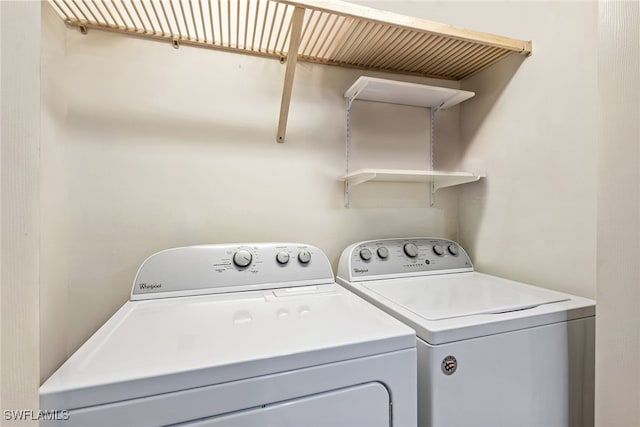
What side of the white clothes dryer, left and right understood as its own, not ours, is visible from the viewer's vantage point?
front

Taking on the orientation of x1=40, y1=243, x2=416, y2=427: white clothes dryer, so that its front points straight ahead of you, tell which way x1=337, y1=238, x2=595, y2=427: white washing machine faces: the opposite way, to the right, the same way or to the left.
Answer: the same way

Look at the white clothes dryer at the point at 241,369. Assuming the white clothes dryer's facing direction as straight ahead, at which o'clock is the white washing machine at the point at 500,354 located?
The white washing machine is roughly at 9 o'clock from the white clothes dryer.

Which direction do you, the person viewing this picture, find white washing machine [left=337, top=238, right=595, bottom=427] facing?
facing the viewer and to the right of the viewer

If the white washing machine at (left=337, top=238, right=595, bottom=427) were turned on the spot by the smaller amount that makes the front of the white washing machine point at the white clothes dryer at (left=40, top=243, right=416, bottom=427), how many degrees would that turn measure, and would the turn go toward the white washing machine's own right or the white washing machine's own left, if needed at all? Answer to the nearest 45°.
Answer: approximately 90° to the white washing machine's own right

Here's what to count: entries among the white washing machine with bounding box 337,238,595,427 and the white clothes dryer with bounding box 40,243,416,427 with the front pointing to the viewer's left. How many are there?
0
